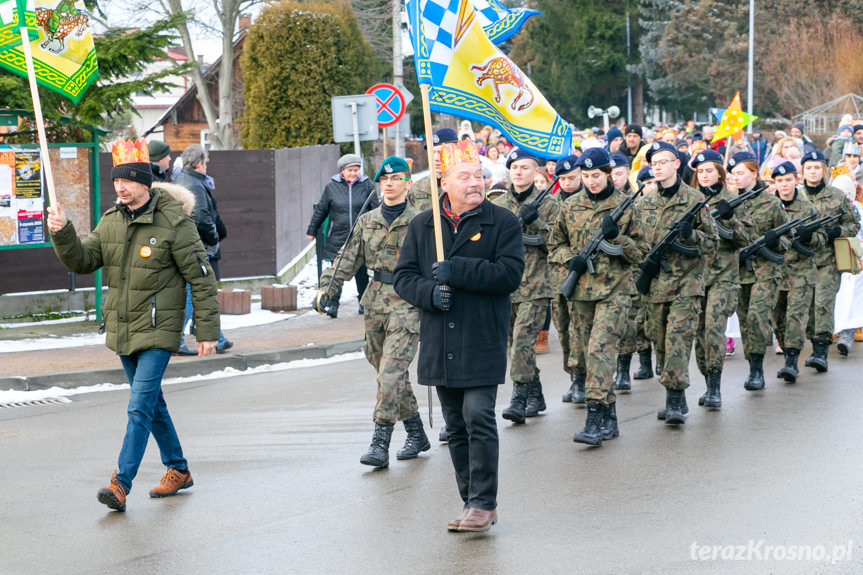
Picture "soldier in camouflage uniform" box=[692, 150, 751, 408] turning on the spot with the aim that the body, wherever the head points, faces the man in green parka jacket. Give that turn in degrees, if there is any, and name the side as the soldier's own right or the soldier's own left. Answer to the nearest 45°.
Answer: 0° — they already face them

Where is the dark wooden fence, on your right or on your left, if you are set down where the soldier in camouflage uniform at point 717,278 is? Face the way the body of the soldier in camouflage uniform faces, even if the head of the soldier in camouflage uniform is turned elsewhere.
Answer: on your right

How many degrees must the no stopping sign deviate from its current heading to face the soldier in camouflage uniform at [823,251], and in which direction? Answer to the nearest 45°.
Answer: approximately 45° to its left

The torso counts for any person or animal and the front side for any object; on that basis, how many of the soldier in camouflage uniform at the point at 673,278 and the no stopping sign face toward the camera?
2

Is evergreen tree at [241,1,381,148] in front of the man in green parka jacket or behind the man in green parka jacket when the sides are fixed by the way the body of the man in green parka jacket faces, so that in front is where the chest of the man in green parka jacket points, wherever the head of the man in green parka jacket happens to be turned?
behind

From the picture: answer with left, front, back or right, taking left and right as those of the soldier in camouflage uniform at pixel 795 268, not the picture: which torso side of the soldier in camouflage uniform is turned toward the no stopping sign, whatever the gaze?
right

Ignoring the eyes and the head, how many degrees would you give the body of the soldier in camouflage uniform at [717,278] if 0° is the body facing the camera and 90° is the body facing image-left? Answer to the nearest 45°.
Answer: approximately 45°

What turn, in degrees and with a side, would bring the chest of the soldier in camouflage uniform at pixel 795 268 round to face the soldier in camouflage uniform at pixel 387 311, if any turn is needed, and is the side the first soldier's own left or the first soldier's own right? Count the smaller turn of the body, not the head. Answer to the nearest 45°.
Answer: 0° — they already face them

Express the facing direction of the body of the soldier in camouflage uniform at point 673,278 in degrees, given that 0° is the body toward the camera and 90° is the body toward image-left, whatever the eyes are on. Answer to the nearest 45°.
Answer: approximately 0°
